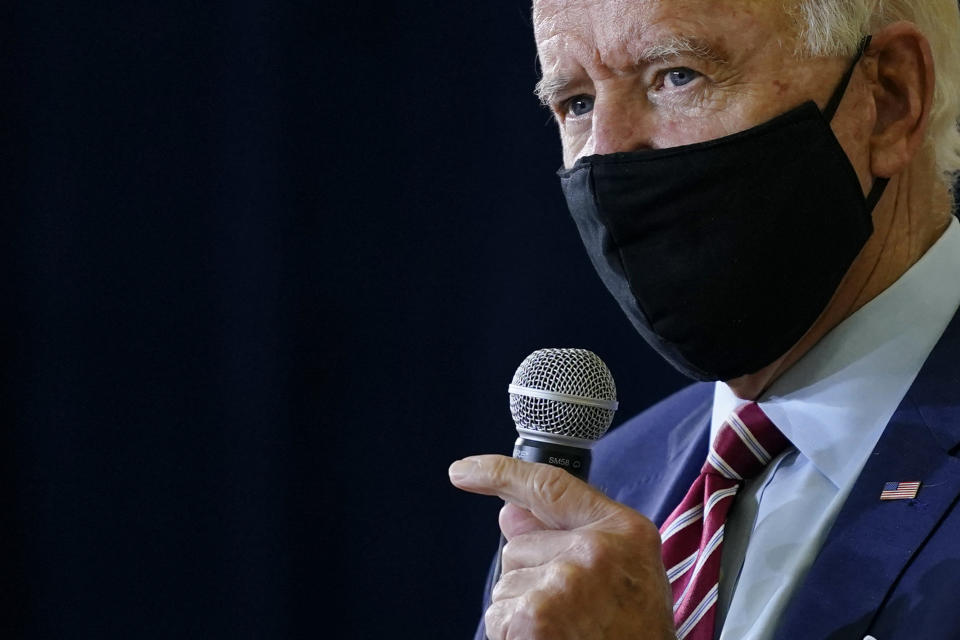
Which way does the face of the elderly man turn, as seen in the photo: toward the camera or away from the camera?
toward the camera

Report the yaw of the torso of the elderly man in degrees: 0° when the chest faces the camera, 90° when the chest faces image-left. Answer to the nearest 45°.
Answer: approximately 45°
